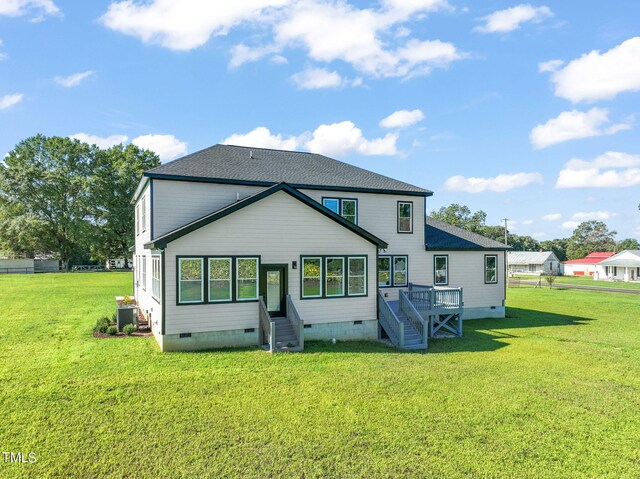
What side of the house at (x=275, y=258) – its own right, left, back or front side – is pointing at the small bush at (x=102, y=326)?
left

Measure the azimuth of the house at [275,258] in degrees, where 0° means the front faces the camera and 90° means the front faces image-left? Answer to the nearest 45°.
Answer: approximately 180°

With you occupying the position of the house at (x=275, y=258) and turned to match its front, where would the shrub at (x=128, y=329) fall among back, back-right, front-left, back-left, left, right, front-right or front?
left
